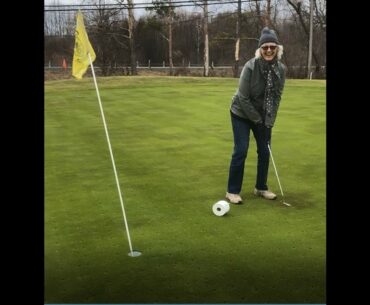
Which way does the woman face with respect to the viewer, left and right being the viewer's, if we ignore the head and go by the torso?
facing the viewer and to the right of the viewer
